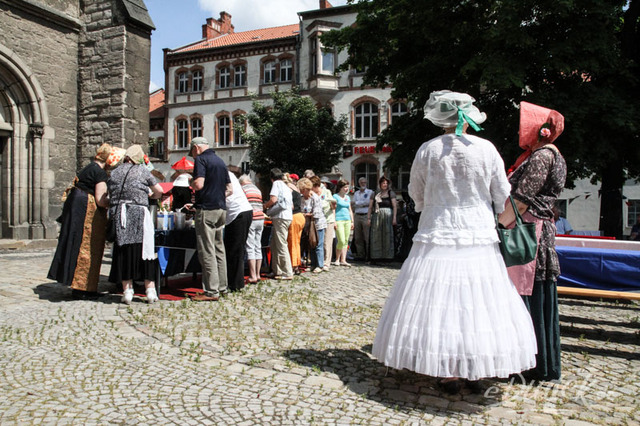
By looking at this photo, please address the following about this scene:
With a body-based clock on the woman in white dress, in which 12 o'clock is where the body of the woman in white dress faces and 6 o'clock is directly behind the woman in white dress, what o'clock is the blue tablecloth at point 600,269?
The blue tablecloth is roughly at 1 o'clock from the woman in white dress.

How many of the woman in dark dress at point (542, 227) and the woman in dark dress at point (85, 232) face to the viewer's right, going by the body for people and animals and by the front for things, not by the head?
1

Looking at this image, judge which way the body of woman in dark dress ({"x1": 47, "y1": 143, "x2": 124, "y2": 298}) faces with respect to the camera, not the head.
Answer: to the viewer's right

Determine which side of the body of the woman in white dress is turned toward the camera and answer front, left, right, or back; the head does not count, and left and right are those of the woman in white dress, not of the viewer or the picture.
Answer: back

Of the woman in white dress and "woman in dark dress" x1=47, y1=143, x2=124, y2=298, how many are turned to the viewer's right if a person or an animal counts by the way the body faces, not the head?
1

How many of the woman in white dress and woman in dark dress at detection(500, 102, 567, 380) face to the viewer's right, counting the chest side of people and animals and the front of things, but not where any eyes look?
0

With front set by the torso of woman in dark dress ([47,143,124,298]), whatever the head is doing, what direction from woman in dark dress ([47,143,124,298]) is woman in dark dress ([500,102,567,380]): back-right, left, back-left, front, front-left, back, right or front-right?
front-right

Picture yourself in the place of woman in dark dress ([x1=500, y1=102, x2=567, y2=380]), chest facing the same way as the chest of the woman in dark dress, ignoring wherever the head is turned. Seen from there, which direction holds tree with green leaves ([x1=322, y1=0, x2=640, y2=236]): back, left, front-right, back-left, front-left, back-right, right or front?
right

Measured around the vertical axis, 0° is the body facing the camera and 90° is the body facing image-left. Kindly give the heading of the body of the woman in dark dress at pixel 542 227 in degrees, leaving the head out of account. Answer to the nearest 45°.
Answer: approximately 90°

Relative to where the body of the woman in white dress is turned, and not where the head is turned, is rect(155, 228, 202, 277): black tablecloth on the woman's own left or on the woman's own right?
on the woman's own left

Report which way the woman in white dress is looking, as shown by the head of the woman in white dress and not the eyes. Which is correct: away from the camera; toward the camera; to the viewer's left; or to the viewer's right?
away from the camera
